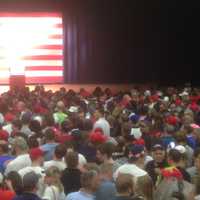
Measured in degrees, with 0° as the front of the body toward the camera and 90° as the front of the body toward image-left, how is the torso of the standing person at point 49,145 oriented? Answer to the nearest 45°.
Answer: approximately 180°

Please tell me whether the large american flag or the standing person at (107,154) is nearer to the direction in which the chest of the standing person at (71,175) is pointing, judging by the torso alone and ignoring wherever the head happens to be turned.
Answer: the large american flag

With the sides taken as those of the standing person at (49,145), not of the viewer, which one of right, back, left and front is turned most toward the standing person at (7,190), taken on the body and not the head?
back

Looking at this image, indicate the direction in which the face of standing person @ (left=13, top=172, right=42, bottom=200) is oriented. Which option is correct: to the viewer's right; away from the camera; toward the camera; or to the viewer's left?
away from the camera

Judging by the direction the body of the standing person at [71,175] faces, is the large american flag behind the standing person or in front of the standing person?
in front

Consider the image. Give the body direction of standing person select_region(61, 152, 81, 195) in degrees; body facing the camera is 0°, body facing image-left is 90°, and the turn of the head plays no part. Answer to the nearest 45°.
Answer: approximately 180°
